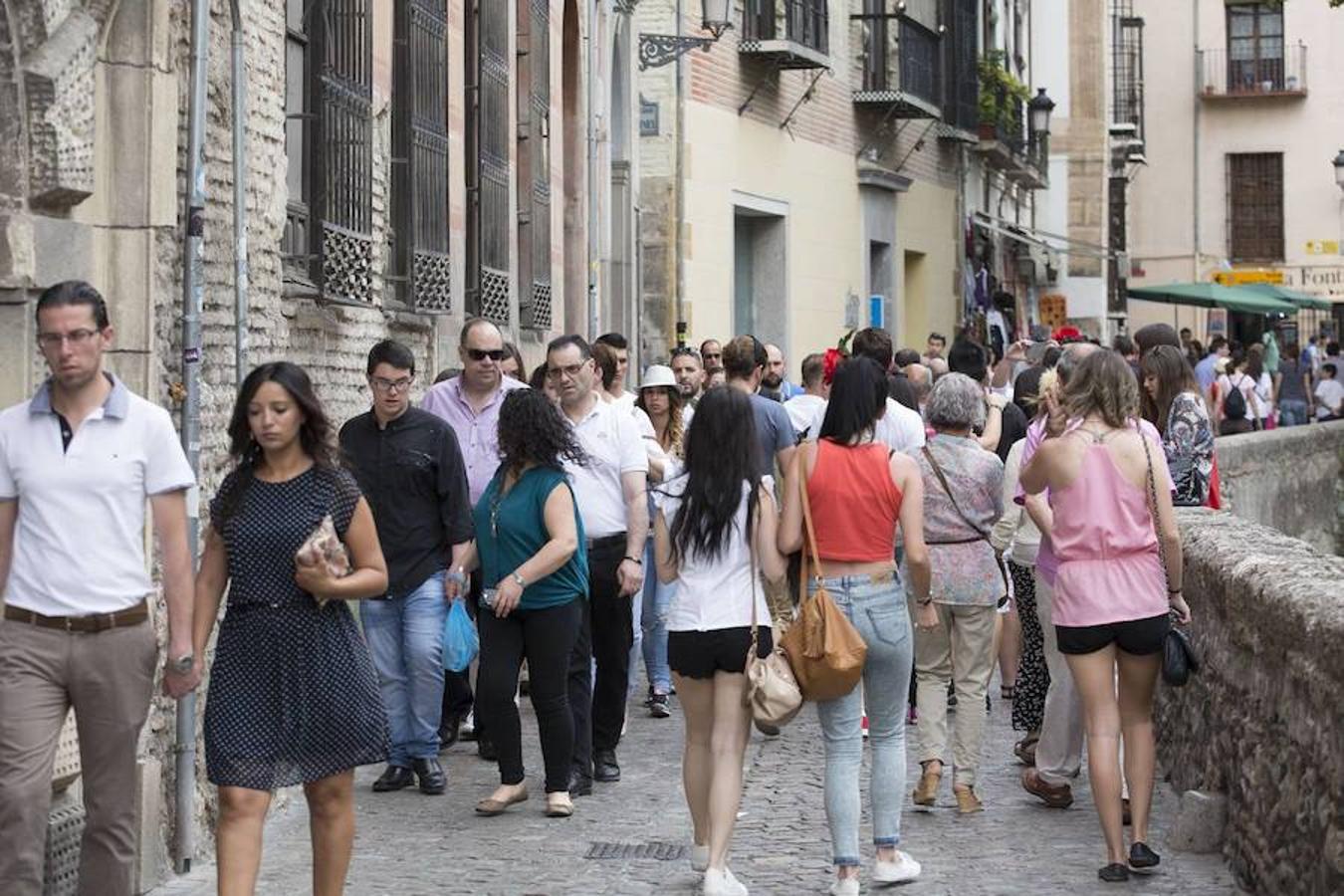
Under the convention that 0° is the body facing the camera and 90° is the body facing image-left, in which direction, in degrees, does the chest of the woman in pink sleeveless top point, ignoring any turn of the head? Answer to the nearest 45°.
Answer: approximately 180°

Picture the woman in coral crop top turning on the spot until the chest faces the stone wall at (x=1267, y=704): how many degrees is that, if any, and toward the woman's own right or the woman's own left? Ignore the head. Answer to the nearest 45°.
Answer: approximately 90° to the woman's own right

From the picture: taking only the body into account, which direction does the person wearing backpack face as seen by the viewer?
away from the camera

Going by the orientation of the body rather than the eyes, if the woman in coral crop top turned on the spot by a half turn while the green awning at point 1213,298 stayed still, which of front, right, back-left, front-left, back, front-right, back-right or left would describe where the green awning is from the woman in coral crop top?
back

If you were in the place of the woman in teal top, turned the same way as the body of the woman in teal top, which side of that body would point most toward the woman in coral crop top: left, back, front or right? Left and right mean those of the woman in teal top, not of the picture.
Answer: left

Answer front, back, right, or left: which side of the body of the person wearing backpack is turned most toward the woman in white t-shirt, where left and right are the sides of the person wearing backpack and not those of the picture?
back

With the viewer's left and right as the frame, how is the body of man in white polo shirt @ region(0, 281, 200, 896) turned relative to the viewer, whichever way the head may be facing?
facing the viewer

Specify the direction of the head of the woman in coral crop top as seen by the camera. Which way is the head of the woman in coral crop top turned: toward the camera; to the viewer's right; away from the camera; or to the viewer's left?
away from the camera

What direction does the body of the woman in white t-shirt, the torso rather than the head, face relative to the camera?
away from the camera

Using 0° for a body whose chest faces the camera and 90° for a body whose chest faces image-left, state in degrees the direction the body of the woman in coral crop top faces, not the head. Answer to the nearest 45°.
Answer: approximately 180°
